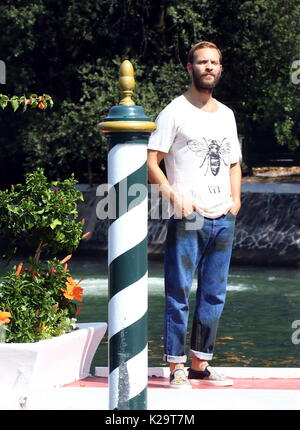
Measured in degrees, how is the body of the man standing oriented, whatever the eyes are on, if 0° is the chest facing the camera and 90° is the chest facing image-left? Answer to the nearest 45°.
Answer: approximately 315°

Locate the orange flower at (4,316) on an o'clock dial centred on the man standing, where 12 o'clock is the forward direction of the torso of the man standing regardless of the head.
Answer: The orange flower is roughly at 4 o'clock from the man standing.

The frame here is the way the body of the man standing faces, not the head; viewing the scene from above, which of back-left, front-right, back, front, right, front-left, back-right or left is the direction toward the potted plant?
back-right

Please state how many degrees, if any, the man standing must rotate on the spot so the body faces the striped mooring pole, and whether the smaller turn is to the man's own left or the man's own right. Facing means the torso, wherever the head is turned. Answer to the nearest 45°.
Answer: approximately 45° to the man's own right
